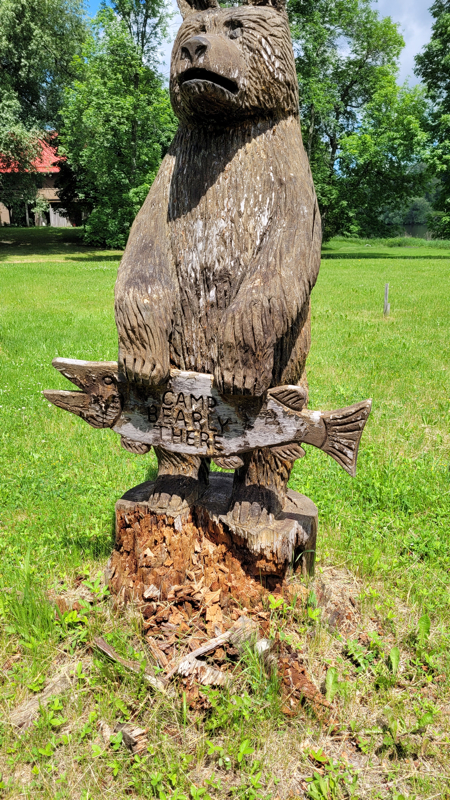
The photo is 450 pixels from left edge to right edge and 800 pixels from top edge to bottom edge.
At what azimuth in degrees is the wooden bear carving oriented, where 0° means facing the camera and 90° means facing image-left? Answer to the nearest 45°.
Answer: approximately 45°

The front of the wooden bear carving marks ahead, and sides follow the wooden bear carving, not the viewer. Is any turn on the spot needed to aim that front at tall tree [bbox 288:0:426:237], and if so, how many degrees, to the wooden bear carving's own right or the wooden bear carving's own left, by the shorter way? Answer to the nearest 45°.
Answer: approximately 135° to the wooden bear carving's own right
